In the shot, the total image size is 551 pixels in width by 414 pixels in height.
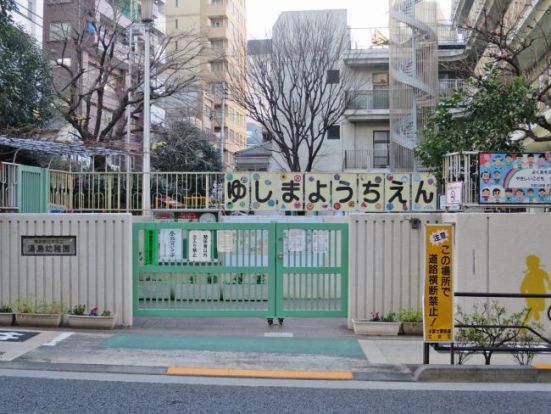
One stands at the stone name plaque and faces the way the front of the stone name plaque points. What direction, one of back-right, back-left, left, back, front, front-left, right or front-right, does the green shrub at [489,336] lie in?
front-left

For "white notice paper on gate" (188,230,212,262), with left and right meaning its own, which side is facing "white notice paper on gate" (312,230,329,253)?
left

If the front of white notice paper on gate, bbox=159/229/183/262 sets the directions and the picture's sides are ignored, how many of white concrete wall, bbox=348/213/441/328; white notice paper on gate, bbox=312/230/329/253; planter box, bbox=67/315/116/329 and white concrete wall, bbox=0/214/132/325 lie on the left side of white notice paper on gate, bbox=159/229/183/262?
2

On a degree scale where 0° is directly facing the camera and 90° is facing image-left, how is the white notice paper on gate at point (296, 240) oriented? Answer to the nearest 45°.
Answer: approximately 0°

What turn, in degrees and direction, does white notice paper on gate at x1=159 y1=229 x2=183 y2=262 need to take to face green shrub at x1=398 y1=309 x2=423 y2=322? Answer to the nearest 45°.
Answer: approximately 90° to its left

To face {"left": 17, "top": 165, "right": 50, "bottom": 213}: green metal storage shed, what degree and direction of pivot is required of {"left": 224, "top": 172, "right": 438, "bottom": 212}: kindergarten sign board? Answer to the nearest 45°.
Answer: approximately 90° to its right
